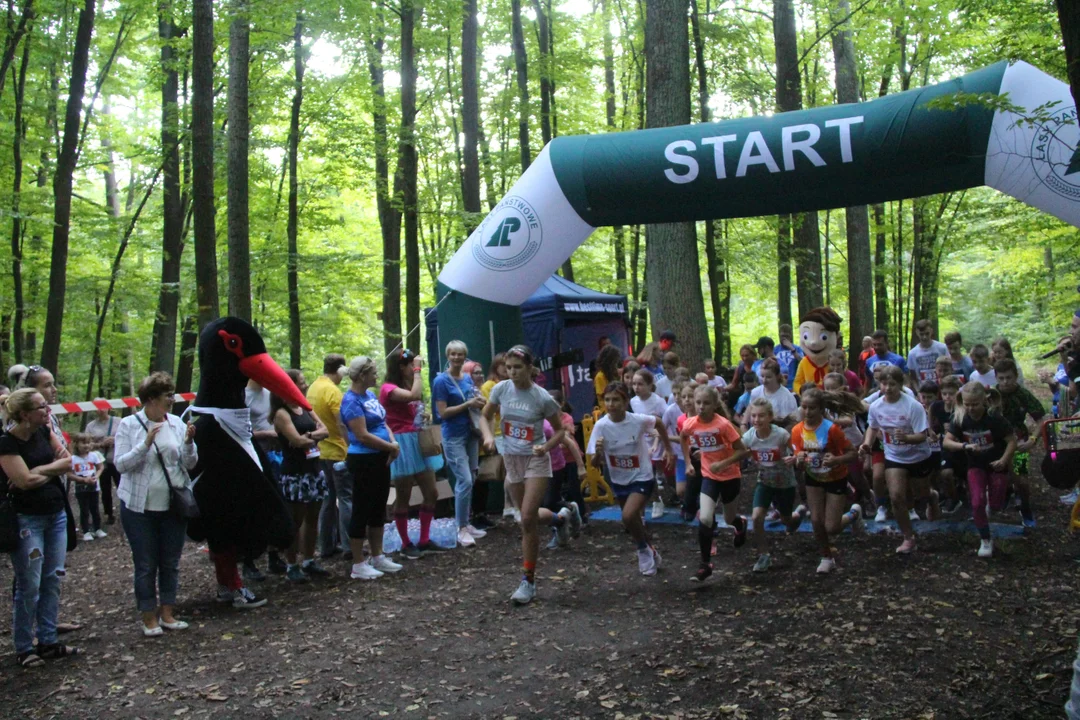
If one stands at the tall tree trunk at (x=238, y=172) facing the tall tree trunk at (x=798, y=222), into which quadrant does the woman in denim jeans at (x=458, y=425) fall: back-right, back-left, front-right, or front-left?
front-right

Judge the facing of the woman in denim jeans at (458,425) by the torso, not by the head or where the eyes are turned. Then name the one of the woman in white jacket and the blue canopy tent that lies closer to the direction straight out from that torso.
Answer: the woman in white jacket

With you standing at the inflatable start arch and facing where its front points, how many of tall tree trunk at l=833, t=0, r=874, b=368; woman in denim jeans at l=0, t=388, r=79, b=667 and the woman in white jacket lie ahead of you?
2

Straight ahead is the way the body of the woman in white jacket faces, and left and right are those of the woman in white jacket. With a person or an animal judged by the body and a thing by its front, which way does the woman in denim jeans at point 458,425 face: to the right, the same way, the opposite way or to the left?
the same way

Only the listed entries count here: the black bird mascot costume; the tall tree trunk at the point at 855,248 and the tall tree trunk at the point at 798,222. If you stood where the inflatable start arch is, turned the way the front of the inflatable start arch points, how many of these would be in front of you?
1

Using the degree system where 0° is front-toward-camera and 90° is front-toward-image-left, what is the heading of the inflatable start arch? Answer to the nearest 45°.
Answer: approximately 45°

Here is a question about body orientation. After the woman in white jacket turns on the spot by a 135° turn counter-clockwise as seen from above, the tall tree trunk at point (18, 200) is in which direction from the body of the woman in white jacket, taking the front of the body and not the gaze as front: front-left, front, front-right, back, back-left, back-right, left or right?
front

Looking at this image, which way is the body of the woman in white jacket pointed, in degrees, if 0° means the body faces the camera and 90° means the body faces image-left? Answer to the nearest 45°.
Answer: approximately 315°

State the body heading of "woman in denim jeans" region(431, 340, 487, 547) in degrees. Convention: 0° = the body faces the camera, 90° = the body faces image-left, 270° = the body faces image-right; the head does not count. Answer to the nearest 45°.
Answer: approximately 315°

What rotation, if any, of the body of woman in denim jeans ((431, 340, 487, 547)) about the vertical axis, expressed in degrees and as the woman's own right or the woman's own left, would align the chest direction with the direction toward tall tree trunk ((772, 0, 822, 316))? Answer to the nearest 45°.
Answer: approximately 90° to the woman's own left

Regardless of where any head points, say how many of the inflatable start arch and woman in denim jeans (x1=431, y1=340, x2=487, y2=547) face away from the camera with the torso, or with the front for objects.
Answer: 0

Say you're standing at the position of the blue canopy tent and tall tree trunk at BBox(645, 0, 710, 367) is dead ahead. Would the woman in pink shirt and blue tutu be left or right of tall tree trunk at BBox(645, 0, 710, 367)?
right

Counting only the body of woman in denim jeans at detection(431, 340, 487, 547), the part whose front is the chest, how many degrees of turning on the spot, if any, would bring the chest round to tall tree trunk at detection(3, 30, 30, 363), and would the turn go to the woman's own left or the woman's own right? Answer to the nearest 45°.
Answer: approximately 180°

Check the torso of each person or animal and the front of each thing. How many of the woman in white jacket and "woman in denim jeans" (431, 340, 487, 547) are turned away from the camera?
0

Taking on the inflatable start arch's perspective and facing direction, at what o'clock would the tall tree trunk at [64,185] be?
The tall tree trunk is roughly at 2 o'clock from the inflatable start arch.

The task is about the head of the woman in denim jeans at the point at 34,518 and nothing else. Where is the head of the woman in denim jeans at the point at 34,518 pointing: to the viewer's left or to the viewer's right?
to the viewer's right

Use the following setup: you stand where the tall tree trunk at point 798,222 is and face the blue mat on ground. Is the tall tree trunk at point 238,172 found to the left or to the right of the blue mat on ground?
right
